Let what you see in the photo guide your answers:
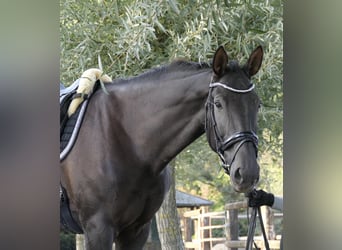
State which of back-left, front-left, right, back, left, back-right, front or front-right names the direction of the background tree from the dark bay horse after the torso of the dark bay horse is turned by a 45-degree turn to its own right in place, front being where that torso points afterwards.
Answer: back

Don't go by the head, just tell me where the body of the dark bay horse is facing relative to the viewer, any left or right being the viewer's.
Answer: facing the viewer and to the right of the viewer
